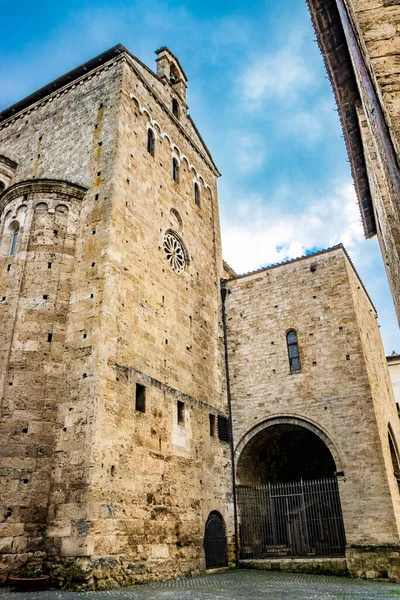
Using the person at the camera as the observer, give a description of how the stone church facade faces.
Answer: facing the viewer and to the right of the viewer
